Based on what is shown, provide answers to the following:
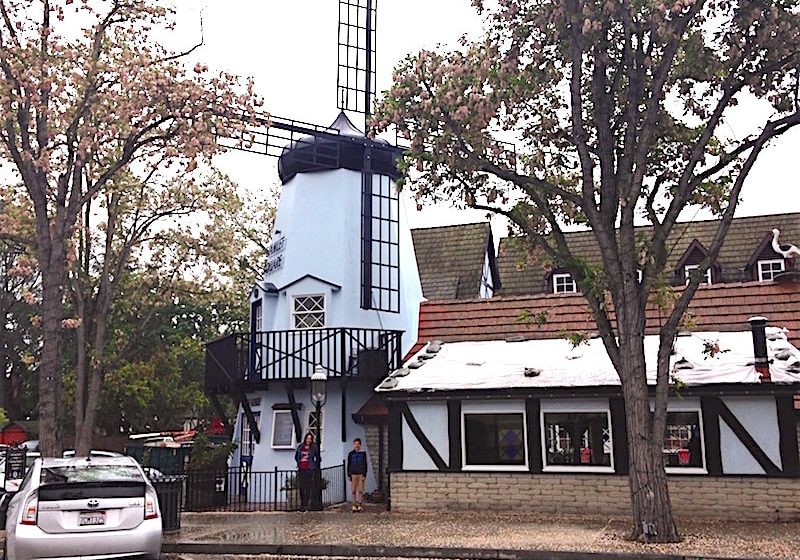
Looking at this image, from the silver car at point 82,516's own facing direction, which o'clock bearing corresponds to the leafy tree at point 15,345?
The leafy tree is roughly at 12 o'clock from the silver car.

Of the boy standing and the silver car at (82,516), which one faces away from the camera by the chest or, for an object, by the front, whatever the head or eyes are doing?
the silver car

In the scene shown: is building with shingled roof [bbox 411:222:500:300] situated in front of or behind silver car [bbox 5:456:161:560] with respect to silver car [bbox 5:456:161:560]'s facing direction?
in front

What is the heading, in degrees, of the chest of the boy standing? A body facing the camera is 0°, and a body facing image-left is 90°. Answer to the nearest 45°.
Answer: approximately 0°

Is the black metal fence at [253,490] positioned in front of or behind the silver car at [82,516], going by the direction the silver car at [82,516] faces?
in front

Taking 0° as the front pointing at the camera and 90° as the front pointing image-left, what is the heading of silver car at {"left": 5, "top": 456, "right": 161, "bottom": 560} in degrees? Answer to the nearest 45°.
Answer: approximately 180°

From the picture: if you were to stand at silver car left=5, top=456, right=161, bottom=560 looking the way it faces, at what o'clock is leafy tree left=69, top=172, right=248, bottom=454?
The leafy tree is roughly at 12 o'clock from the silver car.

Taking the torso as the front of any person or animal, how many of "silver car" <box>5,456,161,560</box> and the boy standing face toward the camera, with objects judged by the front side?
1

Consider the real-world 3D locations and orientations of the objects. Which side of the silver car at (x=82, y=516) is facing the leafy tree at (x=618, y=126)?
right

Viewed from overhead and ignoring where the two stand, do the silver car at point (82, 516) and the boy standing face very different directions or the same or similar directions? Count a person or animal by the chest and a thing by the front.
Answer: very different directions
